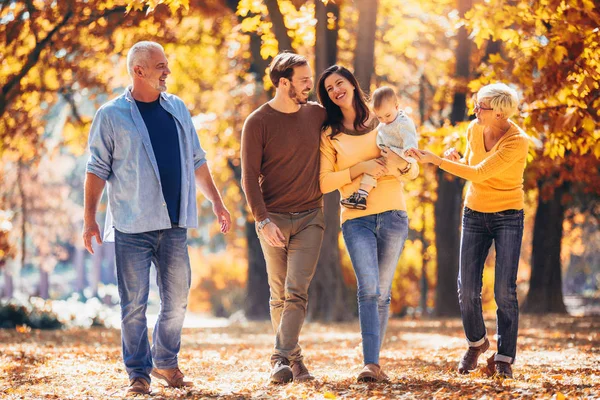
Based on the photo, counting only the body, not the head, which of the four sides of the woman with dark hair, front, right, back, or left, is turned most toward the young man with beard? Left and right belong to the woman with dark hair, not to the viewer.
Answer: right

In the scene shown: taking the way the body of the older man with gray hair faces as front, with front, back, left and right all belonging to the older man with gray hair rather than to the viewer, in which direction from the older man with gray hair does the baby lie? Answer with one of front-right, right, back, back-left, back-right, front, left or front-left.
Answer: front-left

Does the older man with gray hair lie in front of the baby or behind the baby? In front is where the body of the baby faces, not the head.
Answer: in front

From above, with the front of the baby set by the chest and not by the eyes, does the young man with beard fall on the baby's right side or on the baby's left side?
on the baby's right side

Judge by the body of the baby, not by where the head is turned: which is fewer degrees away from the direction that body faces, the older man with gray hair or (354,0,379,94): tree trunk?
the older man with gray hair

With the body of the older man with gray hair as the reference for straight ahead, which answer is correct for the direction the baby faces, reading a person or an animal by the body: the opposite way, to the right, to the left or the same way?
to the right

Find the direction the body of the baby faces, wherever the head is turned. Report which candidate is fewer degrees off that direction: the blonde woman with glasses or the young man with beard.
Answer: the young man with beard

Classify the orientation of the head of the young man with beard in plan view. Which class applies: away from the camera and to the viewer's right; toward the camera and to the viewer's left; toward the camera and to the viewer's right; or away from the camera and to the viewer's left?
toward the camera and to the viewer's right

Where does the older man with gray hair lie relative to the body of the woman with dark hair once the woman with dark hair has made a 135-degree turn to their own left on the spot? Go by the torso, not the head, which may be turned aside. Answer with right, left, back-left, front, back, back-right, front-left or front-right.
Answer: back-left

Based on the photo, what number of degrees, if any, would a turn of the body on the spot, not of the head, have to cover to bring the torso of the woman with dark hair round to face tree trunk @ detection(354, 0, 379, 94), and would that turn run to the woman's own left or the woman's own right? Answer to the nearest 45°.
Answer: approximately 180°

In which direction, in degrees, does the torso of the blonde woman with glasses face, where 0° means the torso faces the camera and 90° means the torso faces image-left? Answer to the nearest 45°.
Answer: approximately 45°

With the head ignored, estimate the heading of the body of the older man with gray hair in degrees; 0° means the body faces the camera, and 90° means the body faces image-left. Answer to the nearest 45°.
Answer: approximately 315°

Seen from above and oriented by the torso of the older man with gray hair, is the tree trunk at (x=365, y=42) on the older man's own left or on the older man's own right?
on the older man's own left
